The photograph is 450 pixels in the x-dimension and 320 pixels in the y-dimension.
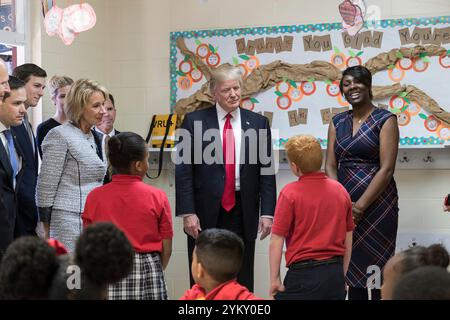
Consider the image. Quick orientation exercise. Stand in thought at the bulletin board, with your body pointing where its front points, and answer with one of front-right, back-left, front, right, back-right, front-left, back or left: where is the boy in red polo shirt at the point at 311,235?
front

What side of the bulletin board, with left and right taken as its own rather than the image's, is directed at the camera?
front

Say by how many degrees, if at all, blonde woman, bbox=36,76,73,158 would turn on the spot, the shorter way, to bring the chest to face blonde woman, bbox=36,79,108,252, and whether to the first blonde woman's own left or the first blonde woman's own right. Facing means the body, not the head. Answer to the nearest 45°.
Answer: approximately 45° to the first blonde woman's own right

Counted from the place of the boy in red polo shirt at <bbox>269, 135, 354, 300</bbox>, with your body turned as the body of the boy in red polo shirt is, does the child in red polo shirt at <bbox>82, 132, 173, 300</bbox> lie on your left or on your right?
on your left

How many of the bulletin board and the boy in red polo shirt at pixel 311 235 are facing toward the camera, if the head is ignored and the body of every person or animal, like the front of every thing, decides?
1

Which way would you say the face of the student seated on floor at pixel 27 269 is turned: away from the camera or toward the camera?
away from the camera

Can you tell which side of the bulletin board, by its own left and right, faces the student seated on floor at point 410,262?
front

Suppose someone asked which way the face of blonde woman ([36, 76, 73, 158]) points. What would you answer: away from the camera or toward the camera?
toward the camera

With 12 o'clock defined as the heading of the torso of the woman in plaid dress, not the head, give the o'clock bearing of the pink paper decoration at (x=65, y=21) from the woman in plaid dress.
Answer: The pink paper decoration is roughly at 2 o'clock from the woman in plaid dress.

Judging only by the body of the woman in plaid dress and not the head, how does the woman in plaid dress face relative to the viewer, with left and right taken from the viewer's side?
facing the viewer and to the left of the viewer

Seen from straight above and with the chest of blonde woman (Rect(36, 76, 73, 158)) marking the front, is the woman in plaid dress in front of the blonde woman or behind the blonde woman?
in front

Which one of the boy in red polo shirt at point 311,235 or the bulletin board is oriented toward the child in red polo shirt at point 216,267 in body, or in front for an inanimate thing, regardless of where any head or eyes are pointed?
the bulletin board

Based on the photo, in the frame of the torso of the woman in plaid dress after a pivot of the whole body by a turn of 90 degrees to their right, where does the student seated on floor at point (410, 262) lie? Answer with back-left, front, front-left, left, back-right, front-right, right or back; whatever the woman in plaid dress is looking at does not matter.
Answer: back-left

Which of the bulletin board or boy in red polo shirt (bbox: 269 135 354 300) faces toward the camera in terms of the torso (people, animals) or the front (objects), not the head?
the bulletin board

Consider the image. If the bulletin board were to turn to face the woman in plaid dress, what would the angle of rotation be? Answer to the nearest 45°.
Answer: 0° — it already faces them
